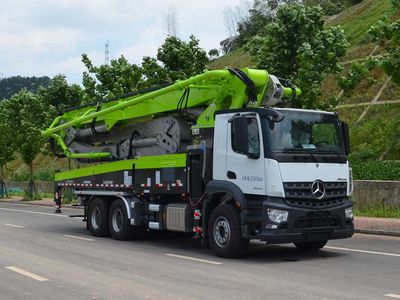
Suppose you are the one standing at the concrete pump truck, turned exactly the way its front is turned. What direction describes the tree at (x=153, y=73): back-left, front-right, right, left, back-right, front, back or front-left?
back-left

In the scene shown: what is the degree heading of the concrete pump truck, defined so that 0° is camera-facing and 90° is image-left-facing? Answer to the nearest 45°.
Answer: approximately 315°

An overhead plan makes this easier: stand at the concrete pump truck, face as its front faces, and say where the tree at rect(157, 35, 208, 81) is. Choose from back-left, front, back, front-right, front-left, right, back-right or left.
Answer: back-left

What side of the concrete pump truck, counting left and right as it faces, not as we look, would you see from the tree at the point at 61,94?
back

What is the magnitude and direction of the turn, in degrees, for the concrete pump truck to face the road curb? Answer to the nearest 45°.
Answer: approximately 90° to its left

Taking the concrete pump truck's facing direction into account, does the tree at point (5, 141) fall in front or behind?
behind

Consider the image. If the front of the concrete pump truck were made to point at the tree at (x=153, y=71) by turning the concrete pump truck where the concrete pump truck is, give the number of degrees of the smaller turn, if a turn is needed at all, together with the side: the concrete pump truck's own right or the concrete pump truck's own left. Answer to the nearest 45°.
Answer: approximately 135° to the concrete pump truck's own left

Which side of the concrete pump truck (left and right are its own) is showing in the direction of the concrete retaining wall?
left

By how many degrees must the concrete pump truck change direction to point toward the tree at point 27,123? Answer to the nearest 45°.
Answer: approximately 180°

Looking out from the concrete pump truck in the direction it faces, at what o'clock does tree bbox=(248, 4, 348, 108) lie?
The tree is roughly at 8 o'clock from the concrete pump truck.
